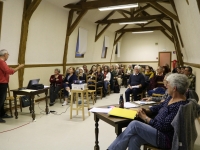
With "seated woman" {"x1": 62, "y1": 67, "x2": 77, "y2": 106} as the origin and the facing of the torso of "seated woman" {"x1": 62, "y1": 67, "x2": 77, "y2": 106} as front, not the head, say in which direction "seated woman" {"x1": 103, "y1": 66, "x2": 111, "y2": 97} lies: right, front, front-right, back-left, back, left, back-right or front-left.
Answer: back

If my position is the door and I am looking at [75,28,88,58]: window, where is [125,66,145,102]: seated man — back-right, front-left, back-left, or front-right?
front-left

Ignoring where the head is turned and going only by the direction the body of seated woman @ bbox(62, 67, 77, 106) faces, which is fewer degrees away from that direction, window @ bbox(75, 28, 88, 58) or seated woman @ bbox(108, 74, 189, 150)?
the seated woman

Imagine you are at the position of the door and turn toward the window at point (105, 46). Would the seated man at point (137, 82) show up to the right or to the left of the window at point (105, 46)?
left

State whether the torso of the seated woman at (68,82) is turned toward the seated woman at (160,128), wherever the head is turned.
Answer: no

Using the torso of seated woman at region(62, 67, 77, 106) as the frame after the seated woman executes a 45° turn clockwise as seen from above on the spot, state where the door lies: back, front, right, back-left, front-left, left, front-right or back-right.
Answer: back-right

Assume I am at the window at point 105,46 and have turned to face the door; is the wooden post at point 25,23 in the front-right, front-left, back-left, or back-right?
back-right

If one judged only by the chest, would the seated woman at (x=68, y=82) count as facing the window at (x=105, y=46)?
no

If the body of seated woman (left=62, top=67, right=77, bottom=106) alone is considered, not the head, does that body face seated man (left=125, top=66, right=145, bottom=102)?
no

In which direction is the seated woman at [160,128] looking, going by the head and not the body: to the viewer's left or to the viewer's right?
to the viewer's left

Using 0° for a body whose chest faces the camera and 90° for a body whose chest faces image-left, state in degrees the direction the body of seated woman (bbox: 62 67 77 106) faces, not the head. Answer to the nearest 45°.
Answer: approximately 45°

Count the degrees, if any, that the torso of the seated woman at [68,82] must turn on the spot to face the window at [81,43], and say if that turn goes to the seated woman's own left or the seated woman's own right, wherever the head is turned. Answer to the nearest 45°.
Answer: approximately 135° to the seated woman's own right
